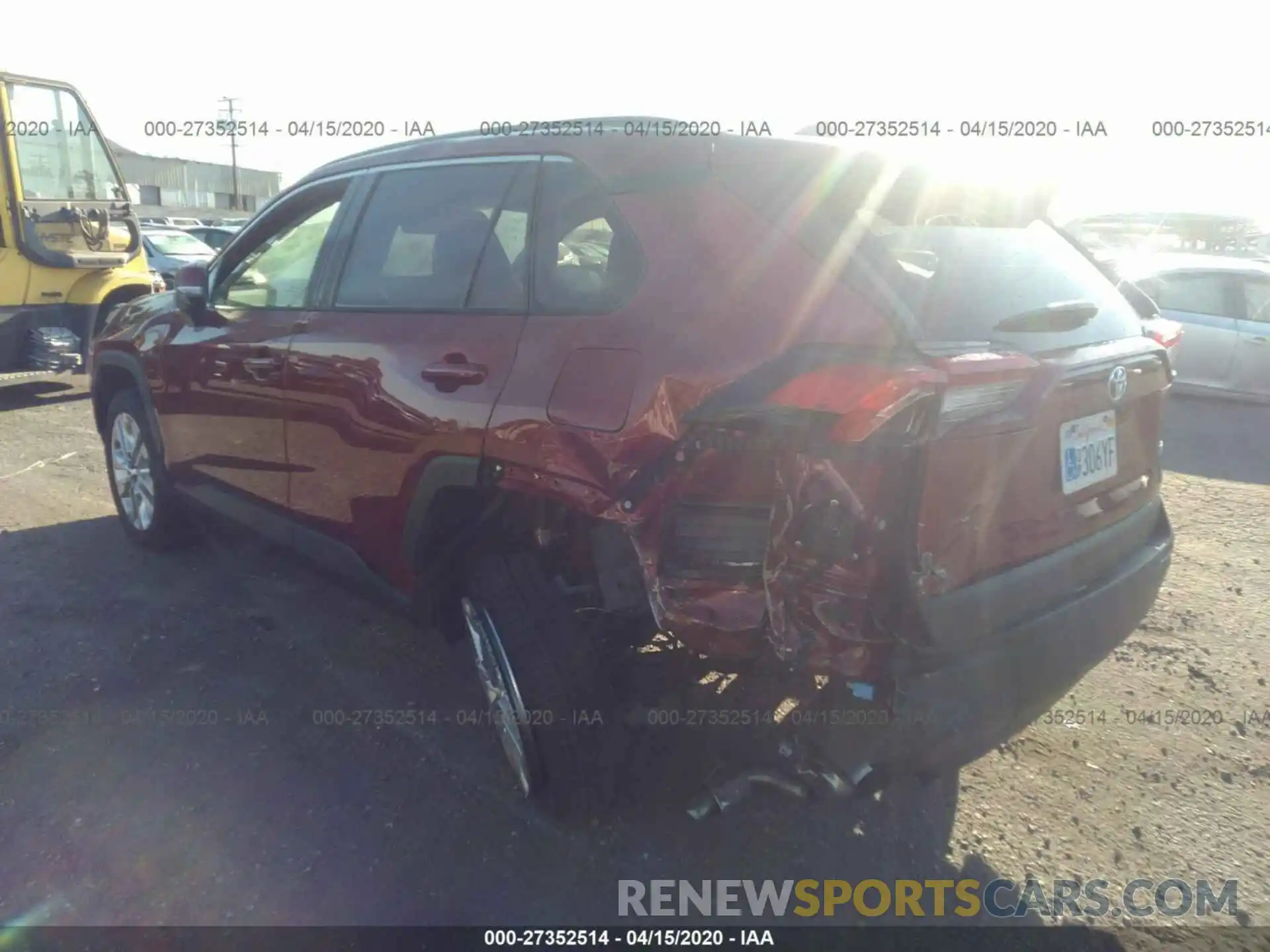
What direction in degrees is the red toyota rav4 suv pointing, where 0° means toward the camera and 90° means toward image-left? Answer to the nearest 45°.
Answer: approximately 135°

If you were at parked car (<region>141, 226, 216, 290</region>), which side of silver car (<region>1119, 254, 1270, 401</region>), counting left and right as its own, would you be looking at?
back

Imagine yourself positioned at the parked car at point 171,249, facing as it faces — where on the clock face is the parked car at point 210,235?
the parked car at point 210,235 is roughly at 8 o'clock from the parked car at point 171,249.

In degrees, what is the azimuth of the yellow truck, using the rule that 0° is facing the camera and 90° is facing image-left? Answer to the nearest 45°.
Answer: approximately 270°

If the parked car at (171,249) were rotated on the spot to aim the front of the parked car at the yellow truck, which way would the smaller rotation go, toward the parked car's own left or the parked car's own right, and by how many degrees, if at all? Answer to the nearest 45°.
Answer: approximately 45° to the parked car's own right

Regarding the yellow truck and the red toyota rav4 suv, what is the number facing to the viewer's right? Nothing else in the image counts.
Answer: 1

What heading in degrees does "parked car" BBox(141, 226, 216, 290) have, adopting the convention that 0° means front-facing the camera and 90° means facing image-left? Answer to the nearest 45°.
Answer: approximately 315°

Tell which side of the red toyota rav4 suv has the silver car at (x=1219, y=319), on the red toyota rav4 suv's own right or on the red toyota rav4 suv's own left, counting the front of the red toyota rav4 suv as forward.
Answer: on the red toyota rav4 suv's own right

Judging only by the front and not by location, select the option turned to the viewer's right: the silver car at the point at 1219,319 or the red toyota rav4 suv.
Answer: the silver car

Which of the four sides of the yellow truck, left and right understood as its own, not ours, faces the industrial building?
left

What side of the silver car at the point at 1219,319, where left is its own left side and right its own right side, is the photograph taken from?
right

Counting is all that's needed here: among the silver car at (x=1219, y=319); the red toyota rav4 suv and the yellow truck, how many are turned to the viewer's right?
2
